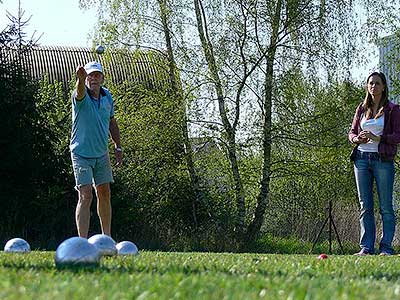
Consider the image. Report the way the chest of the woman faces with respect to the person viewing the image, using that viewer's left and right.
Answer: facing the viewer and to the left of the viewer

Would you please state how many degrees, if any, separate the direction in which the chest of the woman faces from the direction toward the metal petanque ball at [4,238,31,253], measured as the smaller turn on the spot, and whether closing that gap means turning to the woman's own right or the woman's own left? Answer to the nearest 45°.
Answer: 0° — they already face it

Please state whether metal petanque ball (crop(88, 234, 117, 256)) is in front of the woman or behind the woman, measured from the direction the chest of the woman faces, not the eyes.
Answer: in front

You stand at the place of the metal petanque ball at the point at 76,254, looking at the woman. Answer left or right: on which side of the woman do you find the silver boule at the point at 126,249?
left

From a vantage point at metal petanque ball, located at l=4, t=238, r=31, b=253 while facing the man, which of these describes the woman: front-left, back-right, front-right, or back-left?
front-right

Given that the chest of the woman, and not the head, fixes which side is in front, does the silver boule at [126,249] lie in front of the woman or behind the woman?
in front

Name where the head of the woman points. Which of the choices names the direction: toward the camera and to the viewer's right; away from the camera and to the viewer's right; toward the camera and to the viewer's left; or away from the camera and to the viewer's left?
toward the camera and to the viewer's left
